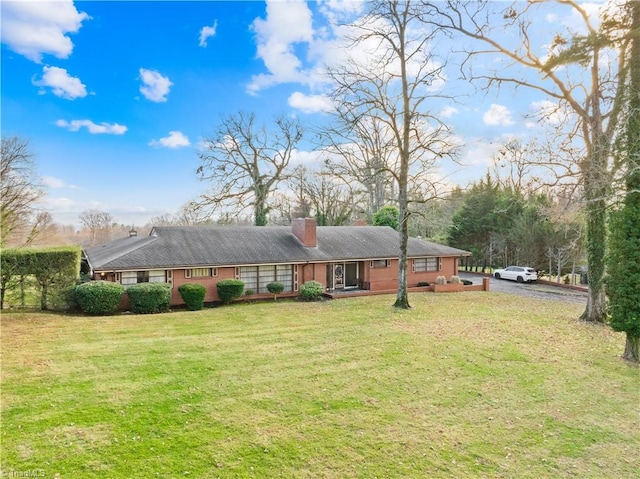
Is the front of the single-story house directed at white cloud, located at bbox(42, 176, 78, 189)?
no

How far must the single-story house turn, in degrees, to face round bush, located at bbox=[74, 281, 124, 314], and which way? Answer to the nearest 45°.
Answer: approximately 45° to its right

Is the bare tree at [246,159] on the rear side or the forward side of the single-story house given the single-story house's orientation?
on the rear side

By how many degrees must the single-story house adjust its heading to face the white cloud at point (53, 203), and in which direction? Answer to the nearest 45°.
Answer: approximately 135° to its right

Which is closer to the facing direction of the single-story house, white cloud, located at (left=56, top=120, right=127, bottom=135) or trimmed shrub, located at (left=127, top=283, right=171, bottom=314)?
the trimmed shrub

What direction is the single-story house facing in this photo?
toward the camera

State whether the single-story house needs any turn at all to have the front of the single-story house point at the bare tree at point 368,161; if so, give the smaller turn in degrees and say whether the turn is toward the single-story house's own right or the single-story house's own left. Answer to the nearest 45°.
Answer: approximately 135° to the single-story house's own left
